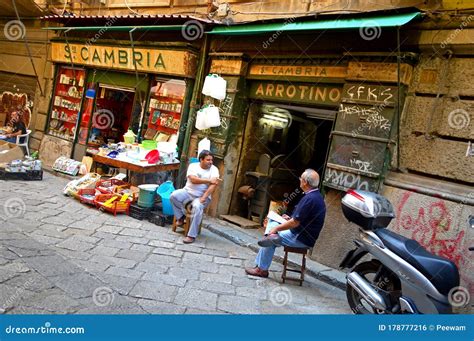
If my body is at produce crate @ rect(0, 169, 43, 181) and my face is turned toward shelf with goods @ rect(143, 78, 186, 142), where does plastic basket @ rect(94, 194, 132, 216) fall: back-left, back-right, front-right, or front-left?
front-right

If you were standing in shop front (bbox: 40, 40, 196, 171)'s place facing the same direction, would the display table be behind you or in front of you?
in front

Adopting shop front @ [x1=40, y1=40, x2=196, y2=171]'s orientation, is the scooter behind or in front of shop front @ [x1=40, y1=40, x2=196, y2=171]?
in front

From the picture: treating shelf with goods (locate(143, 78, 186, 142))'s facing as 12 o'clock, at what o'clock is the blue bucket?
The blue bucket is roughly at 12 o'clock from the shelf with goods.

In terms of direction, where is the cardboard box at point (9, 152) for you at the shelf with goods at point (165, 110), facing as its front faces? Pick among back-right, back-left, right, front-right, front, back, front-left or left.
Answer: right

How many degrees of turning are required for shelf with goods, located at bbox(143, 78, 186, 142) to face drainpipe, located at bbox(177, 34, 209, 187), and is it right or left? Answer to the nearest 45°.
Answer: approximately 45° to its left

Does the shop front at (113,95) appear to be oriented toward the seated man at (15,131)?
no

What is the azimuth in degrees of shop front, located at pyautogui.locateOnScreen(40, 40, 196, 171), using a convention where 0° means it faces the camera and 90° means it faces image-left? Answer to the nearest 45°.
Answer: approximately 0°

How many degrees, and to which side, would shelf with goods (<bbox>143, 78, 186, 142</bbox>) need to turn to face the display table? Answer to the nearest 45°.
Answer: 0° — it already faces it

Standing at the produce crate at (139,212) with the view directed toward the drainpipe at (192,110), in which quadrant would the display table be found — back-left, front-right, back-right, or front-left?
front-left

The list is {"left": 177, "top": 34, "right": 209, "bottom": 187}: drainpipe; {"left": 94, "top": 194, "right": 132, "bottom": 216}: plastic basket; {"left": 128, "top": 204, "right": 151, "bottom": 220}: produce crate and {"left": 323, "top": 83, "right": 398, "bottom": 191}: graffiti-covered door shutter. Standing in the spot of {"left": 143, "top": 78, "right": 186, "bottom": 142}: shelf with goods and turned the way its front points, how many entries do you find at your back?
0

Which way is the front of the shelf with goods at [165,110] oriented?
toward the camera

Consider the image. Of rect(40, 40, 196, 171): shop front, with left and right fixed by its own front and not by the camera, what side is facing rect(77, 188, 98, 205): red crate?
front

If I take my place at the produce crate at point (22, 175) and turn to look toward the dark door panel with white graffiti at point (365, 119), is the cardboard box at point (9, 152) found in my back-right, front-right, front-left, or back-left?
back-left
